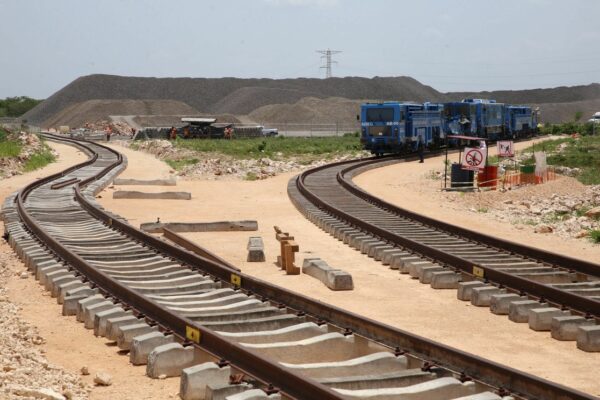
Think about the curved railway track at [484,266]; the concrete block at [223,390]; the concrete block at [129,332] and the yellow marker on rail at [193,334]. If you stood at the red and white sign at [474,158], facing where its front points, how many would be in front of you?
4

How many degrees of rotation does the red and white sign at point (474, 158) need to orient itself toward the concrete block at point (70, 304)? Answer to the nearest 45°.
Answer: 0° — it already faces it

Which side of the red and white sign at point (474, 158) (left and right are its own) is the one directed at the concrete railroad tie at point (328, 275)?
front

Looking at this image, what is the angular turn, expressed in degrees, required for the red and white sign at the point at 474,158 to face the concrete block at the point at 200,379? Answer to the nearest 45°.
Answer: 0° — it already faces it

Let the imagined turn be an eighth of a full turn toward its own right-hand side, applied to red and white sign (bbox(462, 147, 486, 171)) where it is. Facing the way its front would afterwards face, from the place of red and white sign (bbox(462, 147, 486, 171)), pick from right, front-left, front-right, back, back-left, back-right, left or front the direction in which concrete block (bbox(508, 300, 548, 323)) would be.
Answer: front-left

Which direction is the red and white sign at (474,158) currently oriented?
toward the camera

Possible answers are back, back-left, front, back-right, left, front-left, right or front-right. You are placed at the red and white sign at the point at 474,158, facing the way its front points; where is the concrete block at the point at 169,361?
front

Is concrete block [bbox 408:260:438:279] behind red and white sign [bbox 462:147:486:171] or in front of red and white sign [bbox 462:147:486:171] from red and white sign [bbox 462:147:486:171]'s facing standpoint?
in front

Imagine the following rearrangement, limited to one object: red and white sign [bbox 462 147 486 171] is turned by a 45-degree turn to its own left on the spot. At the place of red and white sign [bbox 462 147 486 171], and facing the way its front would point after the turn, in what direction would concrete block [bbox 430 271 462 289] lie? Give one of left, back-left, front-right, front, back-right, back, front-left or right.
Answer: front-right

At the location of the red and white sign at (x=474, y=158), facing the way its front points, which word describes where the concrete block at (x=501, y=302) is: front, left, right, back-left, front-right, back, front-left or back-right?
front

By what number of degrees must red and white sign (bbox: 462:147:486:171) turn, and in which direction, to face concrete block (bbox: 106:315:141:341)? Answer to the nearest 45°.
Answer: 0° — it already faces it

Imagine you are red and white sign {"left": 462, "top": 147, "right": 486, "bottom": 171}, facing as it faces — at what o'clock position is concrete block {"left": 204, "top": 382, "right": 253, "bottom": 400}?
The concrete block is roughly at 12 o'clock from the red and white sign.

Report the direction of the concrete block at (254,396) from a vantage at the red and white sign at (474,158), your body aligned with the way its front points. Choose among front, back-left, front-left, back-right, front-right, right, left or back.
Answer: front

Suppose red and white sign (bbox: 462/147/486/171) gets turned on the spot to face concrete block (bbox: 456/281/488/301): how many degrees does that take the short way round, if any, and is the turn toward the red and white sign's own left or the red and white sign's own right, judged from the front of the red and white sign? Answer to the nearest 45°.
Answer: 0° — it already faces it

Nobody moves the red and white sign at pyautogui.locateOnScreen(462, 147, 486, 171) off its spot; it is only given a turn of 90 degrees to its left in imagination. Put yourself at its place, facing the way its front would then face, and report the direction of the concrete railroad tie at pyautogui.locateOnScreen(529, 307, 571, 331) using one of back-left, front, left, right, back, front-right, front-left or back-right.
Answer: right

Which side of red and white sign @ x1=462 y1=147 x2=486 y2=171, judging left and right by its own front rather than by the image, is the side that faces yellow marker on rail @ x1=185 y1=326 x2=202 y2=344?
front

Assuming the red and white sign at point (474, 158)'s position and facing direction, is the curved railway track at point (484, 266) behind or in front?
in front

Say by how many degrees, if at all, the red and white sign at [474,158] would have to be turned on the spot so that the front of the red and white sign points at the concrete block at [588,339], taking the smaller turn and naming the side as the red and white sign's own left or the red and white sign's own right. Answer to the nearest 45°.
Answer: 0° — it already faces it
